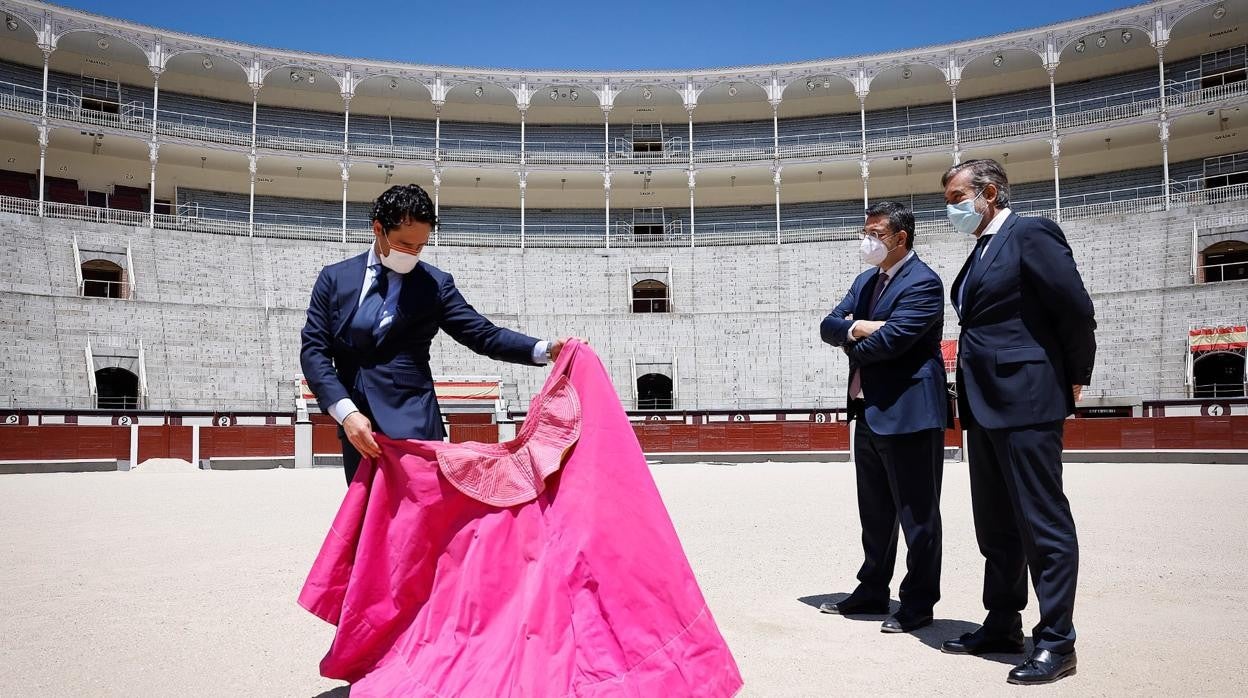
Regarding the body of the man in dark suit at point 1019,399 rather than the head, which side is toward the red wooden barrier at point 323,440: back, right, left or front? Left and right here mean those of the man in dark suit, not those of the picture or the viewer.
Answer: right

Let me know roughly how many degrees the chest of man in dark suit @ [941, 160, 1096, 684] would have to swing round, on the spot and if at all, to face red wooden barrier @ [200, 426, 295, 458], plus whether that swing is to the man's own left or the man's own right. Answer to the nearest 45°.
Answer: approximately 90° to the man's own right

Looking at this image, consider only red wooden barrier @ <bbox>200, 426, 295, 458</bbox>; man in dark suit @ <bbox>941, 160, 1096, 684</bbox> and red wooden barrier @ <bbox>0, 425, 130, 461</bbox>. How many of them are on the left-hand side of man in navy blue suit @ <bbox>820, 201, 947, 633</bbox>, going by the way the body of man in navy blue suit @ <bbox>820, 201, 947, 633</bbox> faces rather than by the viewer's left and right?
1

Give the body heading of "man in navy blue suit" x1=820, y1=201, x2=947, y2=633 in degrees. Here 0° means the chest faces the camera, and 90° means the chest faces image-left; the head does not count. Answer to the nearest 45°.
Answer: approximately 45°

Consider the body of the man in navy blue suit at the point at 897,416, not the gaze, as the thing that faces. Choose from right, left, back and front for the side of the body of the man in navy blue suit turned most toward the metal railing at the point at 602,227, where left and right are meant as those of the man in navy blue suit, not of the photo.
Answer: right

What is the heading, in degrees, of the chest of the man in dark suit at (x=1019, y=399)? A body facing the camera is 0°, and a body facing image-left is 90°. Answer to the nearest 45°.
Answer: approximately 45°

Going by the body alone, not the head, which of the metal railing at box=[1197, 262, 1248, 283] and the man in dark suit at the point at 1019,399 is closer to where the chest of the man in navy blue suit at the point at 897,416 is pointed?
the man in dark suit

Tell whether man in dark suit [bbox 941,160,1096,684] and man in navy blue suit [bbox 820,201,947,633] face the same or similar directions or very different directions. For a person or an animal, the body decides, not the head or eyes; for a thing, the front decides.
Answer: same or similar directions

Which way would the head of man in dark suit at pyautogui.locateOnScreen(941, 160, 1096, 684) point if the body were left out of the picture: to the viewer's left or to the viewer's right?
to the viewer's left

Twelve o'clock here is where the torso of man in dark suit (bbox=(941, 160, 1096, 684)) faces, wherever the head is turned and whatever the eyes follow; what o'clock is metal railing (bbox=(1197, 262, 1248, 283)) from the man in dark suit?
The metal railing is roughly at 5 o'clock from the man in dark suit.

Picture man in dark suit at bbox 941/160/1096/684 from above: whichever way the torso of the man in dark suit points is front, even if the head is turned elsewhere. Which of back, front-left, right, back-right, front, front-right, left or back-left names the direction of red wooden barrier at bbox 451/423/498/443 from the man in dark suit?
right

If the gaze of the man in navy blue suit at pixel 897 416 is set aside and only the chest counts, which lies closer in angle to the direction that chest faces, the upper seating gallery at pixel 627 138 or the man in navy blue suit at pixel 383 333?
the man in navy blue suit

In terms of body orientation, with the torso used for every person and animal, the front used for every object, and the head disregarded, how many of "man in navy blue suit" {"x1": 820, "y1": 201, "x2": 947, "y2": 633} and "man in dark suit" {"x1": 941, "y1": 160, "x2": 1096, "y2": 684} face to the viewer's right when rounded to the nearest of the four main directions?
0

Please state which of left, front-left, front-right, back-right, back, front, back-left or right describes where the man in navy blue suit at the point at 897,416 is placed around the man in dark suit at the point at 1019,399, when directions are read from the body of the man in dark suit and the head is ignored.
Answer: right

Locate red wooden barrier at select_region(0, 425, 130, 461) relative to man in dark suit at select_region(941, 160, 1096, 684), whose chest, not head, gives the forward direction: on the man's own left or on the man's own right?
on the man's own right
